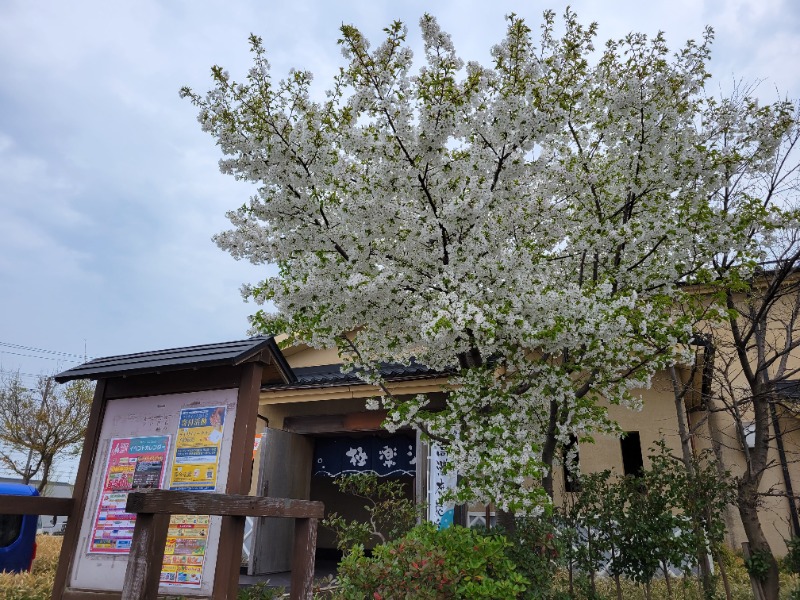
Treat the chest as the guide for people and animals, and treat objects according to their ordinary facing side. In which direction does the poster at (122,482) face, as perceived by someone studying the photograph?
facing the viewer and to the left of the viewer

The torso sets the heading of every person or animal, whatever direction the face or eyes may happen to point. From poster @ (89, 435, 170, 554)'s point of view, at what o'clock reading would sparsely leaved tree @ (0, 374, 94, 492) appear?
The sparsely leaved tree is roughly at 4 o'clock from the poster.

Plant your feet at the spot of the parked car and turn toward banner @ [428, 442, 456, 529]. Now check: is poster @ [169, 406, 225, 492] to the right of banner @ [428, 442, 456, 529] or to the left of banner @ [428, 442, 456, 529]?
right

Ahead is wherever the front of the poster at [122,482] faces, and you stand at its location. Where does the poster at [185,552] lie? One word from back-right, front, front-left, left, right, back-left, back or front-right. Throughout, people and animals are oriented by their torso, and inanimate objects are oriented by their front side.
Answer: left

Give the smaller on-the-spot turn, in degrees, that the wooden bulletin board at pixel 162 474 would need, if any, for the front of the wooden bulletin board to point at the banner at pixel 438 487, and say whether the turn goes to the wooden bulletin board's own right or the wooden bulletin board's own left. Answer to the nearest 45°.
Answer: approximately 180°

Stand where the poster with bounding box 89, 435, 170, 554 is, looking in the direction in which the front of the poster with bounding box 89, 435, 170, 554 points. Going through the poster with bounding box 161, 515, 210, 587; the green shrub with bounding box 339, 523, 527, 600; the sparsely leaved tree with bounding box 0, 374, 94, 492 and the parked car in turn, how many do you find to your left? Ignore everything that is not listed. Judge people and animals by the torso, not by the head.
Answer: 2

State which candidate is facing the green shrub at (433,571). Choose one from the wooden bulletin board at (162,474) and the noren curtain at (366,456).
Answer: the noren curtain

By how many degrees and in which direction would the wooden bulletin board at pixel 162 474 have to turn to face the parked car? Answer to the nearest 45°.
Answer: approximately 135° to its right

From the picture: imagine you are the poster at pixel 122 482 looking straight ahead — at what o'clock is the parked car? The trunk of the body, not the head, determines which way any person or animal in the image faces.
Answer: The parked car is roughly at 4 o'clock from the poster.

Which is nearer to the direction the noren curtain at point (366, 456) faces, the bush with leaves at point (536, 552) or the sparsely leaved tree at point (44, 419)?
the bush with leaves

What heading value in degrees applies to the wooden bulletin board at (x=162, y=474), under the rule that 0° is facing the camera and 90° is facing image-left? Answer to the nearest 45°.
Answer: approximately 45°

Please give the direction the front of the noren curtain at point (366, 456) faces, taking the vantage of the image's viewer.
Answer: facing the viewer

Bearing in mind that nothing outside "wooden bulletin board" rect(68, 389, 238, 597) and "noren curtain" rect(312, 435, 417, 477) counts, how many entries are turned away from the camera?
0
